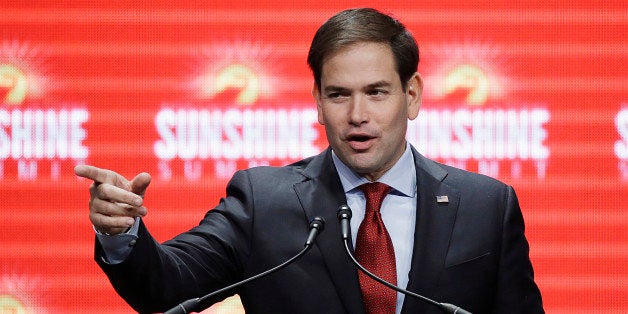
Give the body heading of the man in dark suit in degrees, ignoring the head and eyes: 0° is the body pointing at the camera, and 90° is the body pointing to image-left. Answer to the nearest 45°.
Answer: approximately 0°

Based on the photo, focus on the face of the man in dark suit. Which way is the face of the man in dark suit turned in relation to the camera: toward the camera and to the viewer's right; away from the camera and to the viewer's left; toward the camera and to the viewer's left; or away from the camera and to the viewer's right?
toward the camera and to the viewer's left
